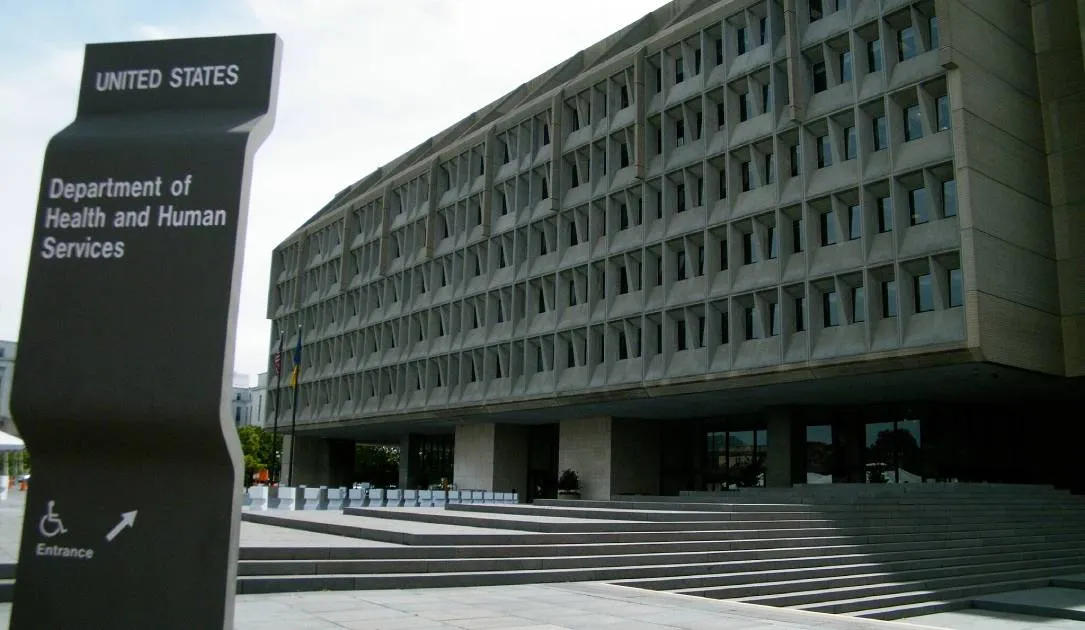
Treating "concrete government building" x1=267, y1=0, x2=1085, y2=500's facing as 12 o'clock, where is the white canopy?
The white canopy is roughly at 1 o'clock from the concrete government building.

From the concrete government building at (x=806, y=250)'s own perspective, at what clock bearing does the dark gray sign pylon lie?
The dark gray sign pylon is roughly at 11 o'clock from the concrete government building.

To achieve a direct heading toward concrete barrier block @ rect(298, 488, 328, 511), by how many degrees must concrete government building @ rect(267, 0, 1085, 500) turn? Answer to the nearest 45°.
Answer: approximately 45° to its right

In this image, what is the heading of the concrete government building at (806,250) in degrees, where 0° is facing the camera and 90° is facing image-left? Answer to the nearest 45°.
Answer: approximately 45°
